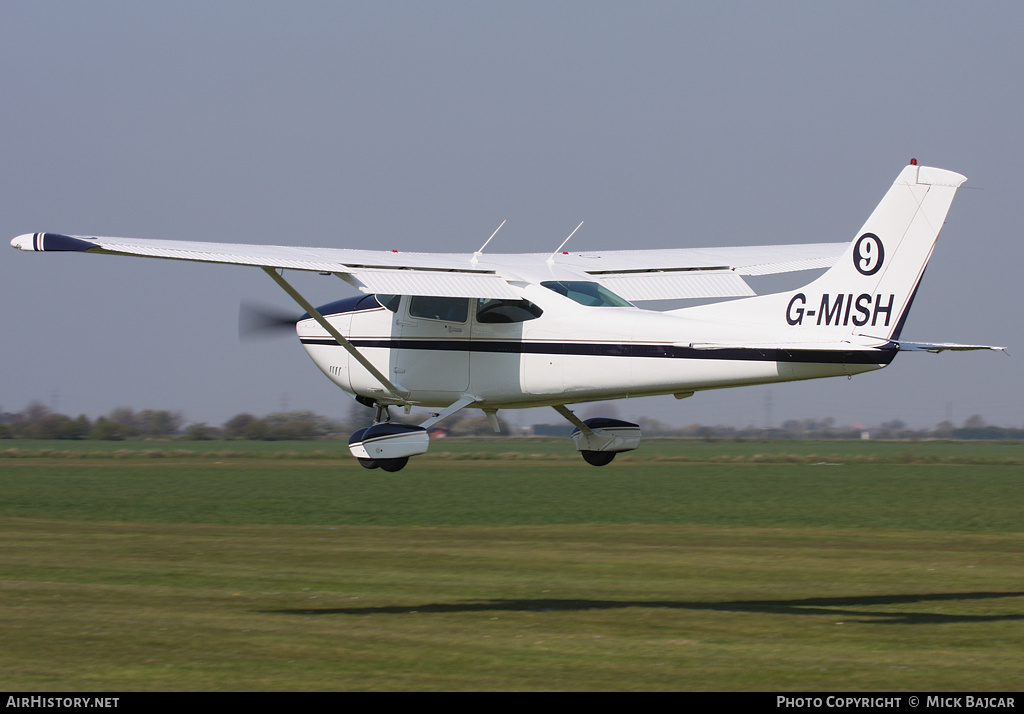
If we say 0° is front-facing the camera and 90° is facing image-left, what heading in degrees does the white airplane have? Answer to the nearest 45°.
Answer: approximately 135°
